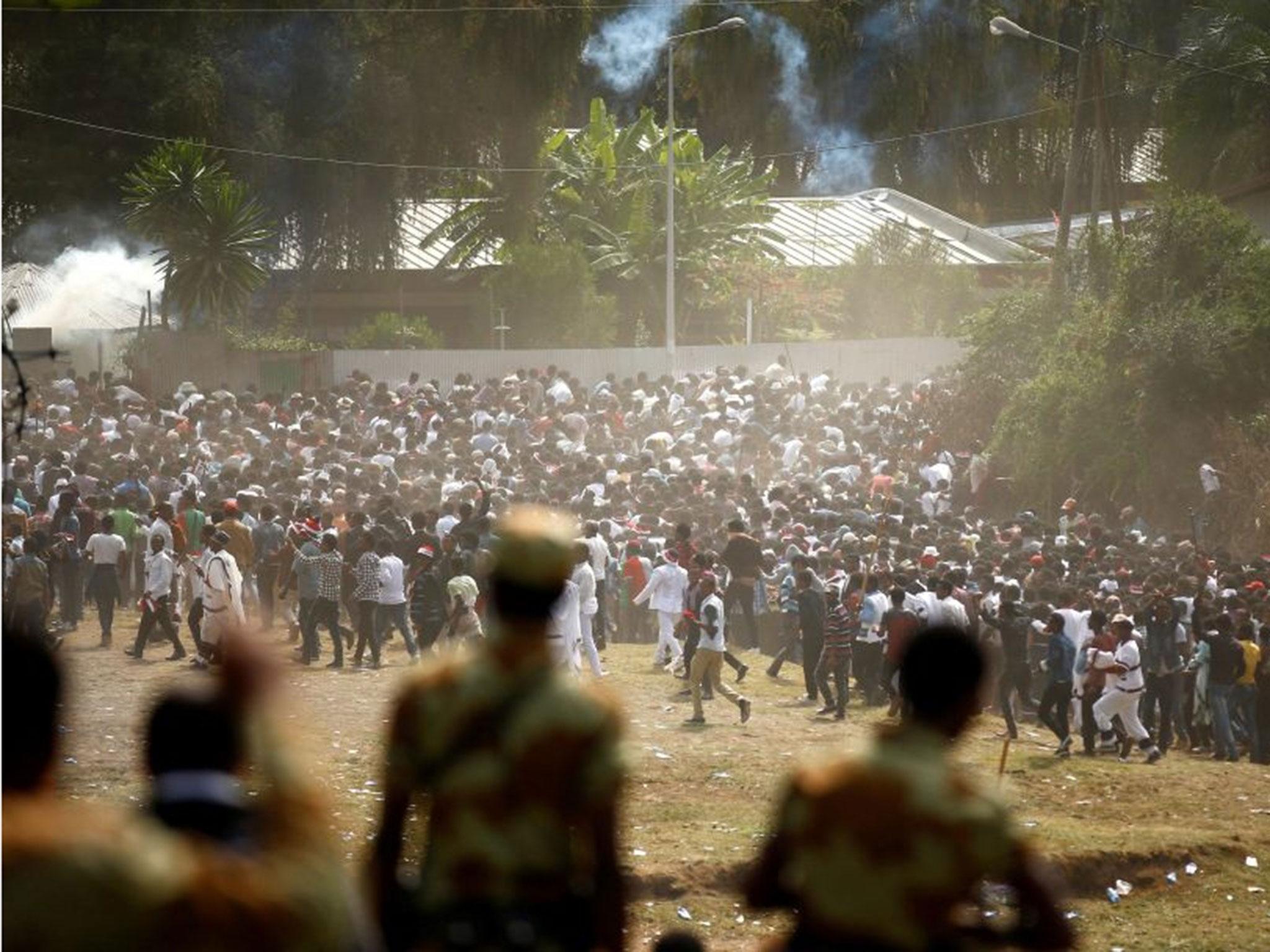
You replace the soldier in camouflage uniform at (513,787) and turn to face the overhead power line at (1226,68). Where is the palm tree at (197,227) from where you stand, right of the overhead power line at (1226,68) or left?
left

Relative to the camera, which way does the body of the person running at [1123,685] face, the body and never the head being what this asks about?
to the viewer's left

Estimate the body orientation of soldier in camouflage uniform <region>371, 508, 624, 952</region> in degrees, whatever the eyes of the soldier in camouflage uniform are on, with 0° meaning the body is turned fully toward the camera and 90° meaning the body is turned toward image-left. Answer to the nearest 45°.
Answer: approximately 180°

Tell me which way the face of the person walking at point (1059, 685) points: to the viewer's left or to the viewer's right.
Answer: to the viewer's left

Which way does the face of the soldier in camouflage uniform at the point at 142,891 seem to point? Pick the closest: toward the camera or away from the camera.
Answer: away from the camera

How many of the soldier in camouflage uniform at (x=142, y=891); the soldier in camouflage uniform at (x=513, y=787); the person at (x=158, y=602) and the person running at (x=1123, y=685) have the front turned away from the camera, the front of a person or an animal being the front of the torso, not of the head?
2

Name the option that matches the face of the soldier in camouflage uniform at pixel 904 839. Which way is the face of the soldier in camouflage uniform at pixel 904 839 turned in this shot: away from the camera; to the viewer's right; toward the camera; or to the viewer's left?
away from the camera

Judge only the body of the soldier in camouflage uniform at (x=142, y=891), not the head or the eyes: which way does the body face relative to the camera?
away from the camera

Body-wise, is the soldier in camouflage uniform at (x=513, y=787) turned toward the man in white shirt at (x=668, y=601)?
yes

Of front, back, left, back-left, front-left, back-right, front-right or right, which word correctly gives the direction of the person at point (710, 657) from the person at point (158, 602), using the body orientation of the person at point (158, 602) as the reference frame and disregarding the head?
back-left

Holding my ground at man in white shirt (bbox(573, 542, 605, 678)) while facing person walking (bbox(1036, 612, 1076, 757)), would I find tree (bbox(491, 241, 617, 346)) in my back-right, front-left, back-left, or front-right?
back-left

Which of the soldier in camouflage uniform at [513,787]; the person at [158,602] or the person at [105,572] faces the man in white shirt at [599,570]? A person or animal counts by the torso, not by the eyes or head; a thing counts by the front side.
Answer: the soldier in camouflage uniform

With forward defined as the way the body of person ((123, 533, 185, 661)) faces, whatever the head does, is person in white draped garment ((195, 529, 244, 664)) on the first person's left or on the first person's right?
on the first person's left

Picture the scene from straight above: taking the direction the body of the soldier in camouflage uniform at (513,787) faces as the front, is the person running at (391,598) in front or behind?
in front

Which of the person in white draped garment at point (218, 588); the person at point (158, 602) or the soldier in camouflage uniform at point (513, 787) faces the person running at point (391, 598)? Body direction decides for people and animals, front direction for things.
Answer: the soldier in camouflage uniform

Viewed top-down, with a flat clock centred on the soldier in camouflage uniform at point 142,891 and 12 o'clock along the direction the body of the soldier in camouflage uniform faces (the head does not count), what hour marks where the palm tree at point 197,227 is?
The palm tree is roughly at 12 o'clock from the soldier in camouflage uniform.
